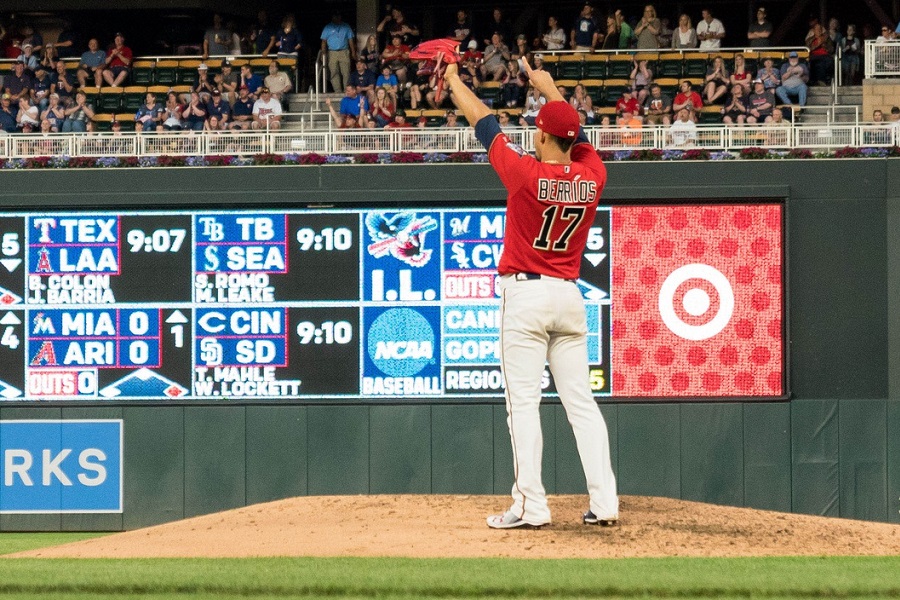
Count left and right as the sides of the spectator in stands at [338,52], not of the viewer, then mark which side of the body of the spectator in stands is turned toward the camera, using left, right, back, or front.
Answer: front

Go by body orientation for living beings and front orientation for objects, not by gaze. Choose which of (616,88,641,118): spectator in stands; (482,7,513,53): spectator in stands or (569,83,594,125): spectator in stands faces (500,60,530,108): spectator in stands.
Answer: (482,7,513,53): spectator in stands

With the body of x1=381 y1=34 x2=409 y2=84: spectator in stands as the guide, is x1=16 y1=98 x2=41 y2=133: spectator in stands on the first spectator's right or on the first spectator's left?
on the first spectator's right

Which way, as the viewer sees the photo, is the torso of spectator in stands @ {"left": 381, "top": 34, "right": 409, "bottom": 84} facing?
toward the camera

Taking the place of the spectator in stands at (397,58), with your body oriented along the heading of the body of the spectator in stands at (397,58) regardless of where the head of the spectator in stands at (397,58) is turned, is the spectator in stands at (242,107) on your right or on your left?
on your right

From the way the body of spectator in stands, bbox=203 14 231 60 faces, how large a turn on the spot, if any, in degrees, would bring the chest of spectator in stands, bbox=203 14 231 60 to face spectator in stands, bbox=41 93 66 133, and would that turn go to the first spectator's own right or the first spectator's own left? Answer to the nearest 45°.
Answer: approximately 45° to the first spectator's own right

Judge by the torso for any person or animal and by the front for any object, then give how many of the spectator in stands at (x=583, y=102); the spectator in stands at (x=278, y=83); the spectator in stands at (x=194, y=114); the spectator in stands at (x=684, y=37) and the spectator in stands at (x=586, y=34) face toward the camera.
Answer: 5

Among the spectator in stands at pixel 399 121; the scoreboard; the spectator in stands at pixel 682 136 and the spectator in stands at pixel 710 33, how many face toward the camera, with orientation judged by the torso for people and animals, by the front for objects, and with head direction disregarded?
4

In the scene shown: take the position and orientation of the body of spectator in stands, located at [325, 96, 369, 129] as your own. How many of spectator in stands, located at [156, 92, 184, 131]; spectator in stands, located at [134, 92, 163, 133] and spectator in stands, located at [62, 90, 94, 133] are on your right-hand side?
3

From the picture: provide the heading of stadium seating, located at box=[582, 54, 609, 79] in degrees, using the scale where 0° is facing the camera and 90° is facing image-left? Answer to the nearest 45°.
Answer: approximately 0°

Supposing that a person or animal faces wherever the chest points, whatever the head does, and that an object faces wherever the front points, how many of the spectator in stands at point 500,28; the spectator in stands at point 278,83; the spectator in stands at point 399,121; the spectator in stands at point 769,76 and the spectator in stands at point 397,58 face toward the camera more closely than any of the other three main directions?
5

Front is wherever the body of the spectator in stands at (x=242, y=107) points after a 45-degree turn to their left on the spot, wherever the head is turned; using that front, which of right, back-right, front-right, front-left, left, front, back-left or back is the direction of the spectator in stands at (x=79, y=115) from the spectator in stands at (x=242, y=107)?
back-right

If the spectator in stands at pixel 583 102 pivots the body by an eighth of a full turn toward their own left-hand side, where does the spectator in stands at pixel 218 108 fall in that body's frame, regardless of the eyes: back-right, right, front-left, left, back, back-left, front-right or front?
back-right

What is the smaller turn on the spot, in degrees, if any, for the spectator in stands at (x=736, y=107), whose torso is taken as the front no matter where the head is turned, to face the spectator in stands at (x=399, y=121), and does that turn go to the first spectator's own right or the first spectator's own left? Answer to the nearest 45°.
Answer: approximately 90° to the first spectator's own right

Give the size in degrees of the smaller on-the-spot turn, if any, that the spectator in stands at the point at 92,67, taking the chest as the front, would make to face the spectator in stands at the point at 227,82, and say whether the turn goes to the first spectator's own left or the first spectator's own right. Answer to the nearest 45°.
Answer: approximately 45° to the first spectator's own left

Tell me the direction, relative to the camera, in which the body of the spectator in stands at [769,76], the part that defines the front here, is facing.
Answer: toward the camera
